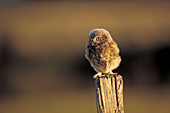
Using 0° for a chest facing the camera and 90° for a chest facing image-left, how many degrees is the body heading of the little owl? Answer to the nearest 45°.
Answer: approximately 45°
